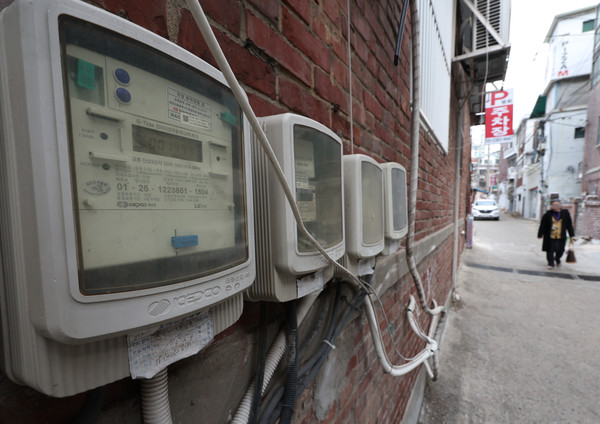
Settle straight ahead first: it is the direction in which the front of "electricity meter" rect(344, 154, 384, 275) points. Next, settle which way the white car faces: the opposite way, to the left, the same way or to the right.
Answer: to the right

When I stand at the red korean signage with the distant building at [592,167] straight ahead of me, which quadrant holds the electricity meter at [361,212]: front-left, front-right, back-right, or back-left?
back-right

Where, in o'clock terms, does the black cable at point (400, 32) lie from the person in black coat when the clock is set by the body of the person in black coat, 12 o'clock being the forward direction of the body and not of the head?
The black cable is roughly at 12 o'clock from the person in black coat.

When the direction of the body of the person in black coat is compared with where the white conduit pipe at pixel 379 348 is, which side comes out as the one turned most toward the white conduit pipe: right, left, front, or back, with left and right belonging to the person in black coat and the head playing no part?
front

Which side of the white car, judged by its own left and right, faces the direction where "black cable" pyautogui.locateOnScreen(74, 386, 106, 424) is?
front

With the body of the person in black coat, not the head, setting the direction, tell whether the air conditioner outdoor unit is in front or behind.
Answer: in front

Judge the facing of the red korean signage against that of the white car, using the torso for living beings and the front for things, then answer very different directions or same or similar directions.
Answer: same or similar directions

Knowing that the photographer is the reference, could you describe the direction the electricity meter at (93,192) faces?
facing the viewer and to the right of the viewer

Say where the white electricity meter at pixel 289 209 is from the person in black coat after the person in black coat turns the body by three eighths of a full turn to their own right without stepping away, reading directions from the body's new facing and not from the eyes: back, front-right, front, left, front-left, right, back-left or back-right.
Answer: back-left

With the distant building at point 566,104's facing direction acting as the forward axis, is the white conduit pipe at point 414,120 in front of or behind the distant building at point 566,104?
in front

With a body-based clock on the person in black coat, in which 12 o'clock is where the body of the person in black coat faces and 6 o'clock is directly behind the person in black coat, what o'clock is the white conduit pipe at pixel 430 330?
The white conduit pipe is roughly at 12 o'clock from the person in black coat.

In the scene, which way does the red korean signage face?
toward the camera

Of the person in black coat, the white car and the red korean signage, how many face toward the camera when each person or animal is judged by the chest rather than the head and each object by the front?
3

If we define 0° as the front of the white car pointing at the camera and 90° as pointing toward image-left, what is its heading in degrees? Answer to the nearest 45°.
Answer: approximately 0°

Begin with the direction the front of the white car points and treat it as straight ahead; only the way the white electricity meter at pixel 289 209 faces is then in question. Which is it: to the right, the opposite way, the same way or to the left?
to the left

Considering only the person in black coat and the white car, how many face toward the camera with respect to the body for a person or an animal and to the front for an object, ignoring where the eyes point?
2
